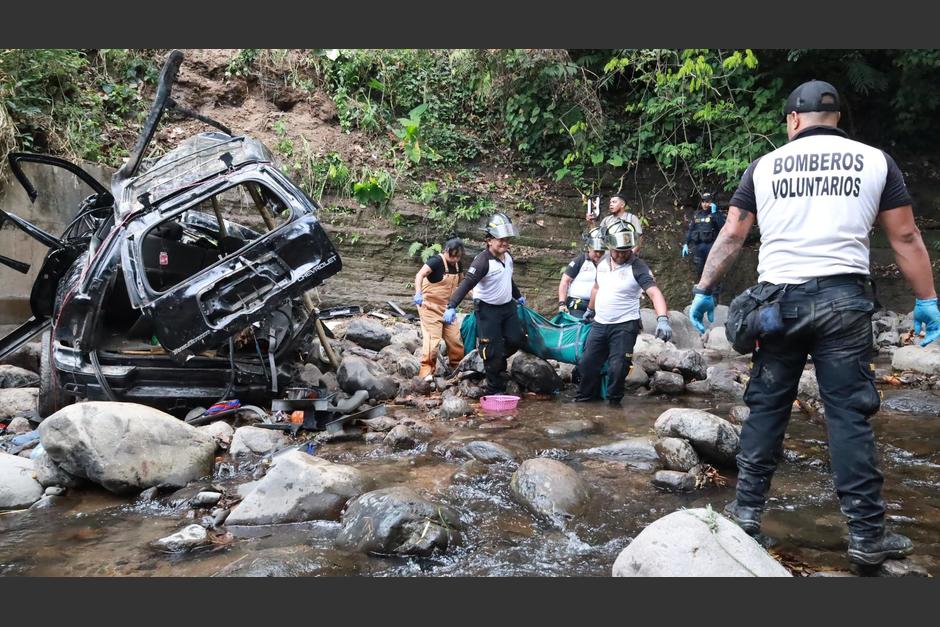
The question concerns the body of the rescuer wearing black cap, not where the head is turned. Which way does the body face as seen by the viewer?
away from the camera

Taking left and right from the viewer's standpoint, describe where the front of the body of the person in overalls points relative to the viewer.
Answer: facing the viewer and to the right of the viewer

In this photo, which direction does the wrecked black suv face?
away from the camera

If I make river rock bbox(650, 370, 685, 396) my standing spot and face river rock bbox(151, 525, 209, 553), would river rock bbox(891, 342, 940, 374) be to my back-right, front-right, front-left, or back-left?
back-left

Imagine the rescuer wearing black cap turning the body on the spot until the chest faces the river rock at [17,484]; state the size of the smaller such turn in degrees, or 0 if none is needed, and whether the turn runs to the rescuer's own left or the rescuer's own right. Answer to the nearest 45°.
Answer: approximately 90° to the rescuer's own left

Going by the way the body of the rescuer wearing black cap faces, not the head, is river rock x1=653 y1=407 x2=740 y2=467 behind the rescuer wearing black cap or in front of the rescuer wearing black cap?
in front

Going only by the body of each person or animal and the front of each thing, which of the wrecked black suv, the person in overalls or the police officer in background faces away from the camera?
the wrecked black suv

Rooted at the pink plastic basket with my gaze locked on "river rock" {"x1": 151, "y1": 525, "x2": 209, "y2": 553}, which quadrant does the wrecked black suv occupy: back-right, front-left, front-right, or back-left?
front-right

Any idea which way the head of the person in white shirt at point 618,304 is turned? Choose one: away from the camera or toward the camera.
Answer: toward the camera

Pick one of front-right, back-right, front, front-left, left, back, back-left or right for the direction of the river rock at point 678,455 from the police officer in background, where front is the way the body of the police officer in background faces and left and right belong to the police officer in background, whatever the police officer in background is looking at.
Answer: front

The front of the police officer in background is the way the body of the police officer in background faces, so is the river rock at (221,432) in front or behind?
in front

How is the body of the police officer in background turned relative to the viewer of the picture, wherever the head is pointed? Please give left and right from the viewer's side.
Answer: facing the viewer

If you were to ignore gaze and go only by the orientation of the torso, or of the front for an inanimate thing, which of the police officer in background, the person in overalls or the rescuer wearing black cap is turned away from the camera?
the rescuer wearing black cap

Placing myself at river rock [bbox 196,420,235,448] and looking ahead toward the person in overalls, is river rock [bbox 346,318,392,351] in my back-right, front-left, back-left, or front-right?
front-left

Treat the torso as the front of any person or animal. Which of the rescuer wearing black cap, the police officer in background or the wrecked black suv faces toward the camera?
the police officer in background

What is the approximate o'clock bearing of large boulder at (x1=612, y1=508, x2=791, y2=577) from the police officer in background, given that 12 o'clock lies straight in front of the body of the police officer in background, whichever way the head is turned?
The large boulder is roughly at 12 o'clock from the police officer in background.
